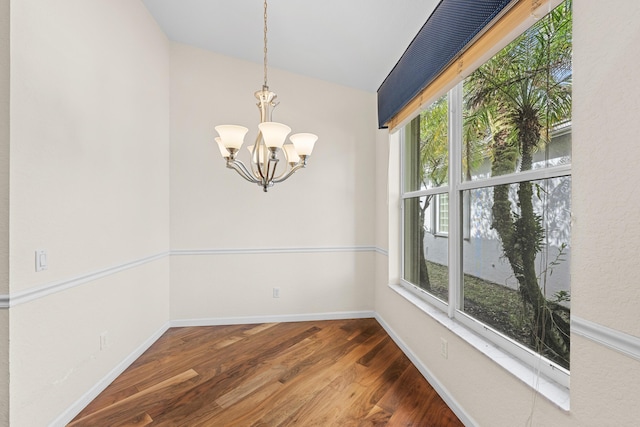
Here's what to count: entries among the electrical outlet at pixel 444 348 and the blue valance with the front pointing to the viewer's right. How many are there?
0

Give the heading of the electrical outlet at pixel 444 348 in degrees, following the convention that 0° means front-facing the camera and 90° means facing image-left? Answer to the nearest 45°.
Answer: approximately 45°

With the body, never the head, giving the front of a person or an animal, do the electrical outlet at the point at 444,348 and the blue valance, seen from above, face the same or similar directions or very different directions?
same or similar directions

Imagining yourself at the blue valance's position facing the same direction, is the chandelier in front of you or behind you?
in front

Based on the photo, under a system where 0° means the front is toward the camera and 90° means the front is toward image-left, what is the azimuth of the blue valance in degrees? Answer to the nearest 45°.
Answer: approximately 45°
